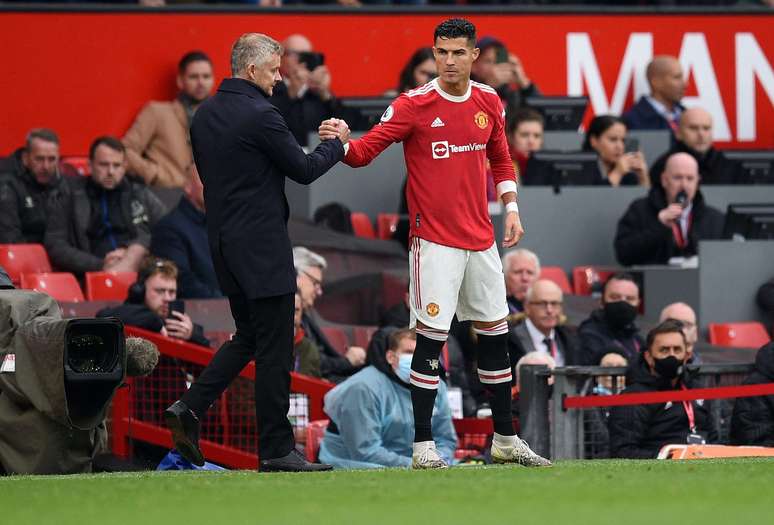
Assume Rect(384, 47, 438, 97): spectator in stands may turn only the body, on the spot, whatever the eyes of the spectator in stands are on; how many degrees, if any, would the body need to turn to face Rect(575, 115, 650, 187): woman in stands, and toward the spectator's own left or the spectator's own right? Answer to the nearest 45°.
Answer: approximately 45° to the spectator's own left

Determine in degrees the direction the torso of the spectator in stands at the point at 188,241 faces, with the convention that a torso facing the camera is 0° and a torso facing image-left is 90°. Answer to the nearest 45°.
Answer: approximately 315°

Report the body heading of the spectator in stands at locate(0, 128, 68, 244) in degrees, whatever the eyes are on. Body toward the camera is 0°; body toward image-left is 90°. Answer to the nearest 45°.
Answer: approximately 315°

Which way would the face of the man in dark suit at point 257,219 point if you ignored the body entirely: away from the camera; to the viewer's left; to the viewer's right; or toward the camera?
to the viewer's right

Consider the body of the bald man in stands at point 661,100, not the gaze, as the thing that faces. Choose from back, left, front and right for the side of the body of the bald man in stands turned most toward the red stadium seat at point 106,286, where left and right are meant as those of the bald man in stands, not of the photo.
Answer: right

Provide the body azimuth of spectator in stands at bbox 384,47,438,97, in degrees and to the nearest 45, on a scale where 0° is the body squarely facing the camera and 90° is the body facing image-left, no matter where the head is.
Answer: approximately 315°
